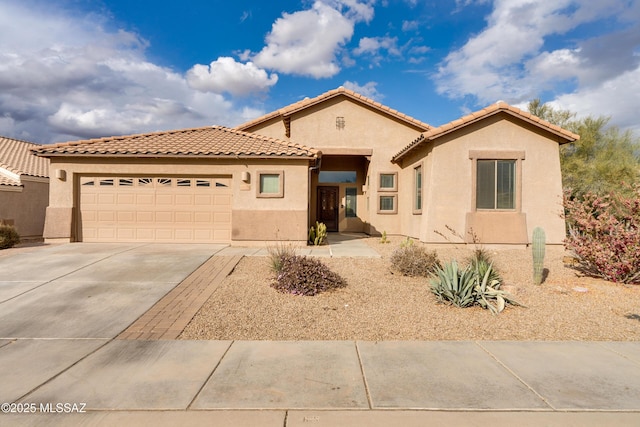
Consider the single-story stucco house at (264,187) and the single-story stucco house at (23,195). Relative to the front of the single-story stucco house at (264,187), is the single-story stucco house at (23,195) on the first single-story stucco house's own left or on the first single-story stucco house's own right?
on the first single-story stucco house's own right

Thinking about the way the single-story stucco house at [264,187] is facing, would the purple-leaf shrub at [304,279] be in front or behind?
in front

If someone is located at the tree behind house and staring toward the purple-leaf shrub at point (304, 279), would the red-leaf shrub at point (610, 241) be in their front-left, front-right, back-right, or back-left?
front-left

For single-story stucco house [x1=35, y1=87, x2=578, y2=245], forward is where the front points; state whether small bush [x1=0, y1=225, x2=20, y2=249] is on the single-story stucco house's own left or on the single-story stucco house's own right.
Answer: on the single-story stucco house's own right

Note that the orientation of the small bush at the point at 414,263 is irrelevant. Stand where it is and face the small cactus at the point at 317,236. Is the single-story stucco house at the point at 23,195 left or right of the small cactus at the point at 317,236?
left

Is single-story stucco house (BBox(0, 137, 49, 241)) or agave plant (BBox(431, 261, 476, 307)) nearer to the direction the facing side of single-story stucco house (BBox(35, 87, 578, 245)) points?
the agave plant

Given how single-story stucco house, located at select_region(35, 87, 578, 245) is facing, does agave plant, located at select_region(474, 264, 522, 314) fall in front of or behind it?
in front

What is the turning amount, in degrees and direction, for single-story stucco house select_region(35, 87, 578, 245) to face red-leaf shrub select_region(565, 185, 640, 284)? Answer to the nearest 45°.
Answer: approximately 45° to its left

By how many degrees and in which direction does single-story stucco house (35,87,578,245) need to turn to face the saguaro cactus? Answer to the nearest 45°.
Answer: approximately 45° to its left

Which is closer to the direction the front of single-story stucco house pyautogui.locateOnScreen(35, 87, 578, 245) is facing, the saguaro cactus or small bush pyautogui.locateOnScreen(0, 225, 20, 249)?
the saguaro cactus

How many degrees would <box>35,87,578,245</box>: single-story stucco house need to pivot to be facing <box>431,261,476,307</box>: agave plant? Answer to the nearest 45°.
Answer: approximately 45° to its left

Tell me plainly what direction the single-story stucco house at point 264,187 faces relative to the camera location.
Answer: facing the viewer

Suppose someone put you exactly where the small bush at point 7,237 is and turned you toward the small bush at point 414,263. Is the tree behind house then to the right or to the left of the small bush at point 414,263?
left

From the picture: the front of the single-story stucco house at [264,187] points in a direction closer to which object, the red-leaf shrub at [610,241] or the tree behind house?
the red-leaf shrub
